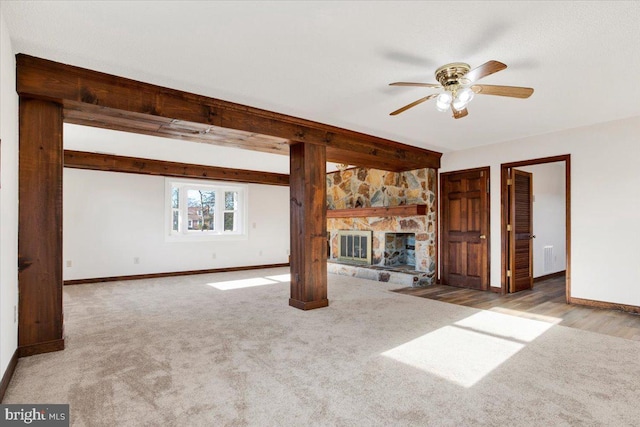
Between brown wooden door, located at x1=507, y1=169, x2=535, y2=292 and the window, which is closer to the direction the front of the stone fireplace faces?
the window

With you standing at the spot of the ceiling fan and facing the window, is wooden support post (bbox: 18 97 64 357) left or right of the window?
left

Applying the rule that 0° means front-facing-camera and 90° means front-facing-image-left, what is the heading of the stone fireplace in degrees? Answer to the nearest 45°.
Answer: approximately 45°

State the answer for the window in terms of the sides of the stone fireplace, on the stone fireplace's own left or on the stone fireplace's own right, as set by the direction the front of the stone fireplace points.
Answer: on the stone fireplace's own right

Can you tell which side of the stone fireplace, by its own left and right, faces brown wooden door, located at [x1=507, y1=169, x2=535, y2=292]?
left

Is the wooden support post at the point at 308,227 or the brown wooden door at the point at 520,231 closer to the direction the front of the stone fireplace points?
the wooden support post

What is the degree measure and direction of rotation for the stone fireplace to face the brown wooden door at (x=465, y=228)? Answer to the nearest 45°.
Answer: approximately 90° to its left

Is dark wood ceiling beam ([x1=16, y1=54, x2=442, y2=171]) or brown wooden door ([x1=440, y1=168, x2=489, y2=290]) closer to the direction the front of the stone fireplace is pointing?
the dark wood ceiling beam
